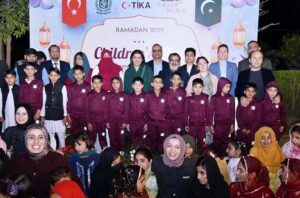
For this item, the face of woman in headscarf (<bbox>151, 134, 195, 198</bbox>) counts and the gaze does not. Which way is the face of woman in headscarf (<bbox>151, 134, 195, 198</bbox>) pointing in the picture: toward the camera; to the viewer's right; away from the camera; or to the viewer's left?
toward the camera

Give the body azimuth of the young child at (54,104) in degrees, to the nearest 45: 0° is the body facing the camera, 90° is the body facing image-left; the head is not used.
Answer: approximately 0°

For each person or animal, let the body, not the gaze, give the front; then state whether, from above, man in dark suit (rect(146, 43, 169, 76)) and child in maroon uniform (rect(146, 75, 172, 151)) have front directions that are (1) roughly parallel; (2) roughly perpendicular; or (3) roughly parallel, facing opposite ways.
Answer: roughly parallel

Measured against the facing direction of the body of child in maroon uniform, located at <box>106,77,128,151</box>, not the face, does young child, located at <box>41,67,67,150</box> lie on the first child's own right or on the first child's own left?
on the first child's own right

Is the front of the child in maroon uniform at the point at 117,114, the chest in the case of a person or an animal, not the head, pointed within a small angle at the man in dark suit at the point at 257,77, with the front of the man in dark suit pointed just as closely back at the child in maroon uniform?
no

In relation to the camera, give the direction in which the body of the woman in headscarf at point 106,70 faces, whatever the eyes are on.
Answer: toward the camera

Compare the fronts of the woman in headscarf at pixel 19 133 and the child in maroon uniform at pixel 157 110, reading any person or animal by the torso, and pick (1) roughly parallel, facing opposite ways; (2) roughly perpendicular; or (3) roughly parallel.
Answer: roughly parallel

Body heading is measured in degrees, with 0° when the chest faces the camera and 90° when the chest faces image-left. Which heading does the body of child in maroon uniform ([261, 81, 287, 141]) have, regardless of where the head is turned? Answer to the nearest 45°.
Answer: approximately 0°

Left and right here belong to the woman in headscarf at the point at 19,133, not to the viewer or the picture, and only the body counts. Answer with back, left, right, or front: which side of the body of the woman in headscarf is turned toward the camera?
front

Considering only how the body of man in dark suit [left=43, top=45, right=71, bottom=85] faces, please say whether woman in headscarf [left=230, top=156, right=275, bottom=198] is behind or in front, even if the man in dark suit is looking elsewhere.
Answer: in front

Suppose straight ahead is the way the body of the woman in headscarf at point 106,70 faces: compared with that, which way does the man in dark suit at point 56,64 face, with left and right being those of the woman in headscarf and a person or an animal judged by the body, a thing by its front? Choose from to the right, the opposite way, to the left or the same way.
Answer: the same way

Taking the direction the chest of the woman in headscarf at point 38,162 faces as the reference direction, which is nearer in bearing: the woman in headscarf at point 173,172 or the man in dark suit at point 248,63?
the woman in headscarf

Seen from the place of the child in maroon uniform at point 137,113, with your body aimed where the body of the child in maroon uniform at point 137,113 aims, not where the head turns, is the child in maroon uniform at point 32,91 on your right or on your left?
on your right

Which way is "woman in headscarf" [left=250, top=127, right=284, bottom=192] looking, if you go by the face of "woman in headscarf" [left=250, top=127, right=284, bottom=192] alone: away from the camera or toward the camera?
toward the camera
